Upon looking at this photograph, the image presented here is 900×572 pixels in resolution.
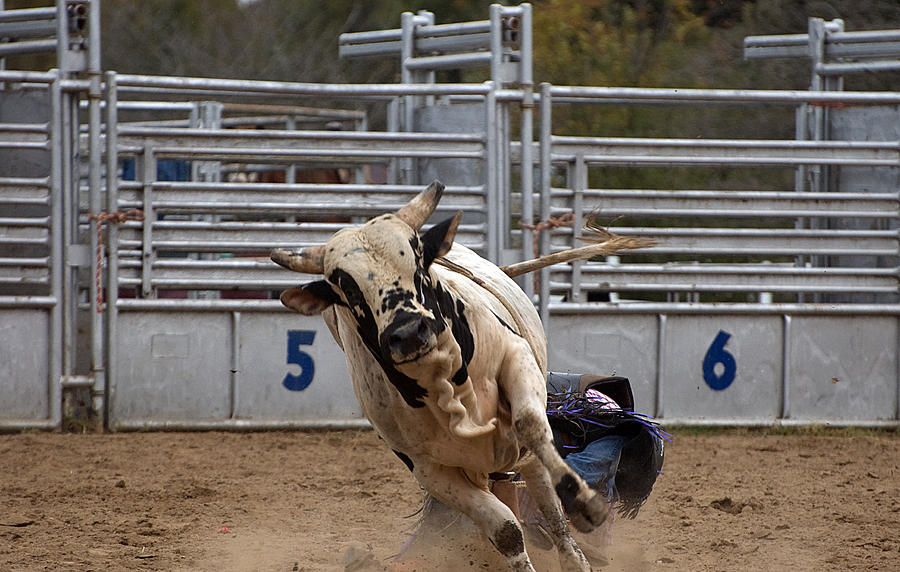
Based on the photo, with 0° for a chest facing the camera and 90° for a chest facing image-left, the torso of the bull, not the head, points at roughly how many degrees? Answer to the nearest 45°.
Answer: approximately 0°
